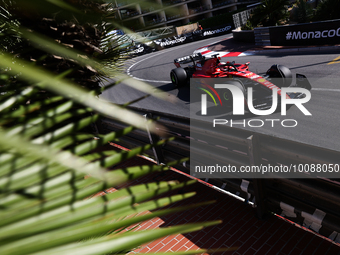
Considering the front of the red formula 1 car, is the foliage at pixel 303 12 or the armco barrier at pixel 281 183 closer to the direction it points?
the armco barrier

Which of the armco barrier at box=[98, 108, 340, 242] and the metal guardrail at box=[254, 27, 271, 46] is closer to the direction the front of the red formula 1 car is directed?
the armco barrier

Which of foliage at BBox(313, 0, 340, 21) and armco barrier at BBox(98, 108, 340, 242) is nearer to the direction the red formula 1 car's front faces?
the armco barrier

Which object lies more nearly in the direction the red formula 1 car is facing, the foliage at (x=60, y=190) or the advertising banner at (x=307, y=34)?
the foliage
